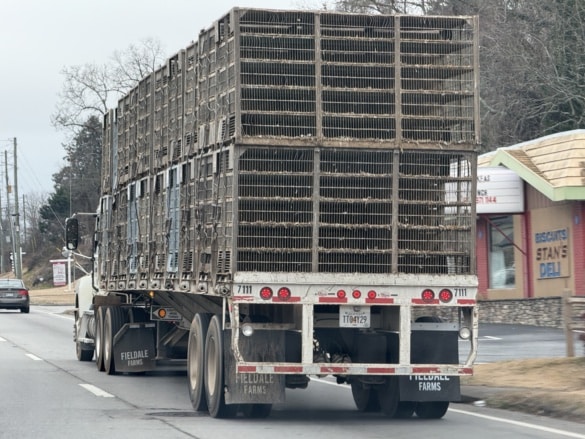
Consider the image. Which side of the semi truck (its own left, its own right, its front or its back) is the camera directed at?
back

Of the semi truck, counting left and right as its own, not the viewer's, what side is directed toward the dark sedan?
front
